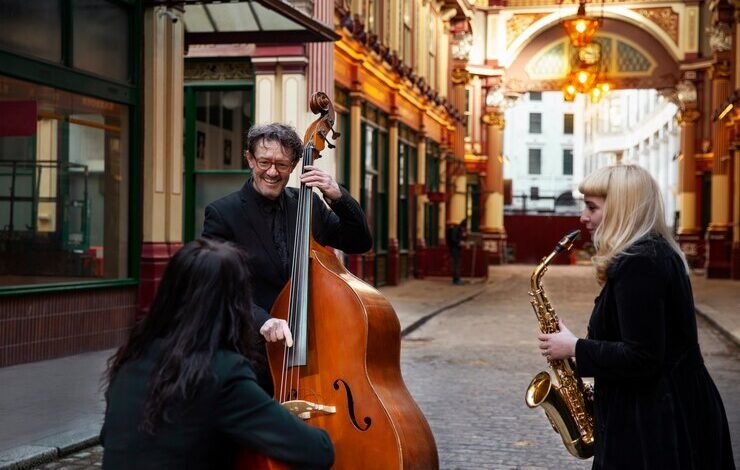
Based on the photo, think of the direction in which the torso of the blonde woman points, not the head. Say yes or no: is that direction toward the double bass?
yes

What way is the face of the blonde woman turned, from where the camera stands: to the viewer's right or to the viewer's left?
to the viewer's left

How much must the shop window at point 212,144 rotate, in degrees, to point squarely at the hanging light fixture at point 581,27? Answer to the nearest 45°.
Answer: approximately 135° to its left

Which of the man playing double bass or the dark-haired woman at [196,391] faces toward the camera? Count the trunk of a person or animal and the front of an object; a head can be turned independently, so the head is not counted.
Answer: the man playing double bass

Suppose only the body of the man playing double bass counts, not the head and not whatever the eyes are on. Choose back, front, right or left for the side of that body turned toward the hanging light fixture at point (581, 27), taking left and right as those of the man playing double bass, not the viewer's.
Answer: back

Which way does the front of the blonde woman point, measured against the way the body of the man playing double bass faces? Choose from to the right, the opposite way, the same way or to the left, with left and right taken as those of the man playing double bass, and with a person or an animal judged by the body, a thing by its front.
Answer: to the right

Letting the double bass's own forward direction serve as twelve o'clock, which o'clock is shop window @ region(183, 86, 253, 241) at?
The shop window is roughly at 4 o'clock from the double bass.

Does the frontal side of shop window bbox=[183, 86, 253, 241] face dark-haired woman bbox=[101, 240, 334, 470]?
yes

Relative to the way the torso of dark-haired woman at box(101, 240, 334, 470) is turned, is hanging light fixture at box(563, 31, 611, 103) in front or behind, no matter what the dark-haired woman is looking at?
in front

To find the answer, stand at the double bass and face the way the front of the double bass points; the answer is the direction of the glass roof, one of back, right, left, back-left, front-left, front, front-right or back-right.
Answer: back-right

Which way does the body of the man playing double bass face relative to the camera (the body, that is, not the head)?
toward the camera

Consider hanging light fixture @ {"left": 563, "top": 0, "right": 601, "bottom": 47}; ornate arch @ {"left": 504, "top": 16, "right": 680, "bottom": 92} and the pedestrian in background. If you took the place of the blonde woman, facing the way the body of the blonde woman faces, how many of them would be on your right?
3

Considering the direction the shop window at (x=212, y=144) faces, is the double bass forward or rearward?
forward

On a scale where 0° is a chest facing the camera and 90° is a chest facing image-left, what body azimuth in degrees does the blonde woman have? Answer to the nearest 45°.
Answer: approximately 90°

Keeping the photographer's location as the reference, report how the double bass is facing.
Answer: facing the viewer and to the left of the viewer

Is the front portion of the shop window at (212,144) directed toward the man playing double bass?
yes
